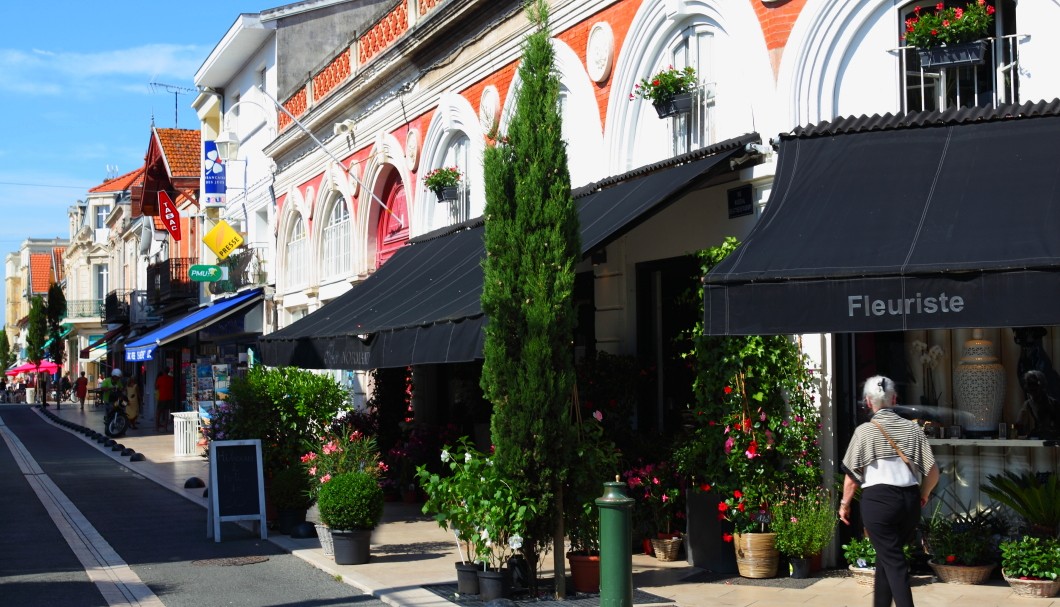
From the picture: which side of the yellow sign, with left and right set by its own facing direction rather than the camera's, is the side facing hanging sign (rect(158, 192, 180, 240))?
back

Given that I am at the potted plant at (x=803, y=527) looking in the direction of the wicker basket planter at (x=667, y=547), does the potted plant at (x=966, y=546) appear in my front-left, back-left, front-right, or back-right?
back-right

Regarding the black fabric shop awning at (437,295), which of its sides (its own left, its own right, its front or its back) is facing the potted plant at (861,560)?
left

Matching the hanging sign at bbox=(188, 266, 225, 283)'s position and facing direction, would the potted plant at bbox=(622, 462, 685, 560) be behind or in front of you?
in front

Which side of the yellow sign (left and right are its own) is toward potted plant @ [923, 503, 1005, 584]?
front

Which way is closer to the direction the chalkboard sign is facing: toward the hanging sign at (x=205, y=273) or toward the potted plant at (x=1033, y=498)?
the potted plant

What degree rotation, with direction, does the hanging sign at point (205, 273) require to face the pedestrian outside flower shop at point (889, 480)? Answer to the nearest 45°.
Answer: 0° — it already faces them

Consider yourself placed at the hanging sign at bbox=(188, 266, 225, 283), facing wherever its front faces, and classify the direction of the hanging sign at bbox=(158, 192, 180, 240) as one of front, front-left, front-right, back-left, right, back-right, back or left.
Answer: back

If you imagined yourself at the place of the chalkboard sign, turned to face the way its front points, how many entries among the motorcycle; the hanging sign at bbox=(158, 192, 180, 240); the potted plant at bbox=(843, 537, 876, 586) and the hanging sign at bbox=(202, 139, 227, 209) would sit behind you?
3

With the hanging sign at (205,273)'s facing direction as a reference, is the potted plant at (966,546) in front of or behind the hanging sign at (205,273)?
in front

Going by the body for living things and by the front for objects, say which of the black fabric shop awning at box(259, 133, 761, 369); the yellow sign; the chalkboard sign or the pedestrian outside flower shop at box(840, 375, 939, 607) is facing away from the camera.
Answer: the pedestrian outside flower shop

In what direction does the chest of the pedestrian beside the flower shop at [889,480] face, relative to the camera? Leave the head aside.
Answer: away from the camera
